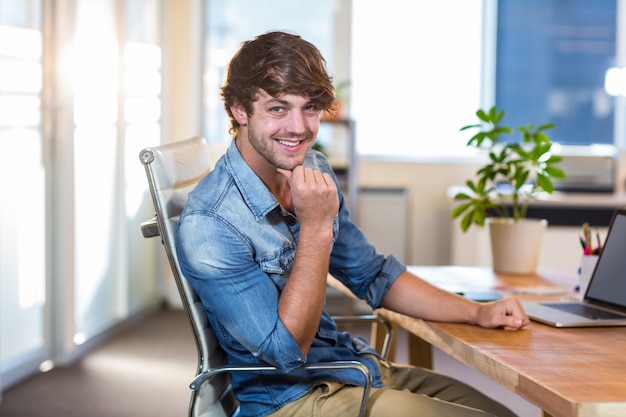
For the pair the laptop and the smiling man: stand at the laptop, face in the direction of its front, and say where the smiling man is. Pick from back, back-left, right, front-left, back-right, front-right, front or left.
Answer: front

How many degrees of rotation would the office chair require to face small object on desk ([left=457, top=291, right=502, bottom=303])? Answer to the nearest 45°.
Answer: approximately 45° to its left

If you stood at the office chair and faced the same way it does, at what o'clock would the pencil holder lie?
The pencil holder is roughly at 11 o'clock from the office chair.

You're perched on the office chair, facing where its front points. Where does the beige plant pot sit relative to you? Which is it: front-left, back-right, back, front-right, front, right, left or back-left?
front-left

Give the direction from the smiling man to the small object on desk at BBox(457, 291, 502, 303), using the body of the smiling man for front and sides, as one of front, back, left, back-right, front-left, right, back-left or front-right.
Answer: left

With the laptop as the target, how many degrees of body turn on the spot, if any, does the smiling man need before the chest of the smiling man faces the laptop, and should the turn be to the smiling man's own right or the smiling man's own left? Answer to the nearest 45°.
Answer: approximately 90° to the smiling man's own left

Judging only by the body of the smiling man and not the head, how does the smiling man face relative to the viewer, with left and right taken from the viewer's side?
facing the viewer and to the right of the viewer

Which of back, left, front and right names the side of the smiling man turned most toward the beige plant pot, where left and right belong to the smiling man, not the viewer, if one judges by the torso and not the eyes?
left

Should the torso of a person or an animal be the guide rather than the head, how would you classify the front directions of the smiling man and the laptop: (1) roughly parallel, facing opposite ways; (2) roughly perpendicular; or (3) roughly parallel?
roughly perpendicular

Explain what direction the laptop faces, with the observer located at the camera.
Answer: facing the viewer and to the left of the viewer

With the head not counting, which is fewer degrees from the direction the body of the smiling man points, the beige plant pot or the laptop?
the laptop

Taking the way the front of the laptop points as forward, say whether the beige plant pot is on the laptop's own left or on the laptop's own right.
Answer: on the laptop's own right

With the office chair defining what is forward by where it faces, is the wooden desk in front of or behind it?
in front
